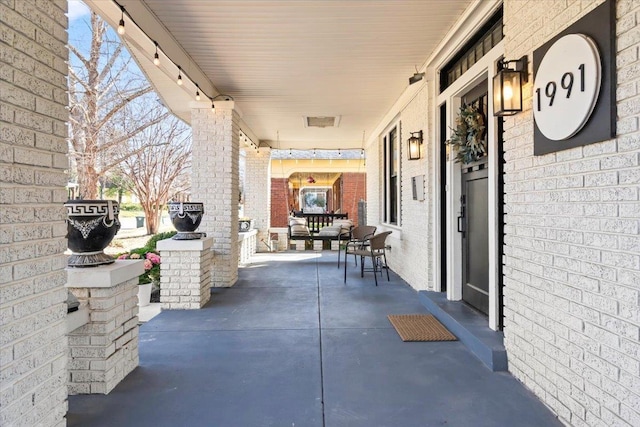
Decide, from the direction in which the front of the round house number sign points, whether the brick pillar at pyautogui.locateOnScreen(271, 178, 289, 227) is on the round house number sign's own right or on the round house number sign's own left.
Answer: on the round house number sign's own right

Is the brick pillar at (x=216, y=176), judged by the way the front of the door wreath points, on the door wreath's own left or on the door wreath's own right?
on the door wreath's own right

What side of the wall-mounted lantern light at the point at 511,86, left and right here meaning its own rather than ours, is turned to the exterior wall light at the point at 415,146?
right

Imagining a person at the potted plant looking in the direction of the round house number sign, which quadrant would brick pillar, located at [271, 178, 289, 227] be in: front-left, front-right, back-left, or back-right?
back-left

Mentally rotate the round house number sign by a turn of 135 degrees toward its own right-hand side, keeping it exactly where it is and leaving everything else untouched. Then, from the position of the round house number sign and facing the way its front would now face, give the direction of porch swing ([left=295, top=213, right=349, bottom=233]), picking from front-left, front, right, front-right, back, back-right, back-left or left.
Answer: front-left

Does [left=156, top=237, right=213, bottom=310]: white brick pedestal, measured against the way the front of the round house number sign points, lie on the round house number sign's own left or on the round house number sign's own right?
on the round house number sign's own right

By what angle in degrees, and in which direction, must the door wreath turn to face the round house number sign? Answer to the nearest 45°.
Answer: approximately 45° to its left

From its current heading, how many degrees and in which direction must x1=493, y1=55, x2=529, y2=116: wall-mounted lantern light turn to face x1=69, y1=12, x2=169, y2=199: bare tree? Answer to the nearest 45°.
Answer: approximately 45° to its right

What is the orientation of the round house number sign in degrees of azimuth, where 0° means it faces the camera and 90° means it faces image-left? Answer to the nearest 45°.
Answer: approximately 45°

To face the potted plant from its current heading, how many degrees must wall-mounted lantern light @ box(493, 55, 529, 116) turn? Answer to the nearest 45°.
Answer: approximately 45° to its right
